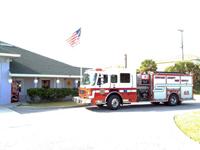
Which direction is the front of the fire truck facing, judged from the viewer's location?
facing the viewer and to the left of the viewer

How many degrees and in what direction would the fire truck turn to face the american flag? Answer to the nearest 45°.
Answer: approximately 90° to its right

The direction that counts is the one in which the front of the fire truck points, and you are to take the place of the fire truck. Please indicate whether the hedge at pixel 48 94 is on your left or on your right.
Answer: on your right

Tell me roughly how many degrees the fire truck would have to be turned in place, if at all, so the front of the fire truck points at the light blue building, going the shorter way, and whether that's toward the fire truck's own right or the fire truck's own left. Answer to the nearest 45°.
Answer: approximately 90° to the fire truck's own right

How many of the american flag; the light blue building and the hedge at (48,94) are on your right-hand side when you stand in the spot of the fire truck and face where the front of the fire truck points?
3
